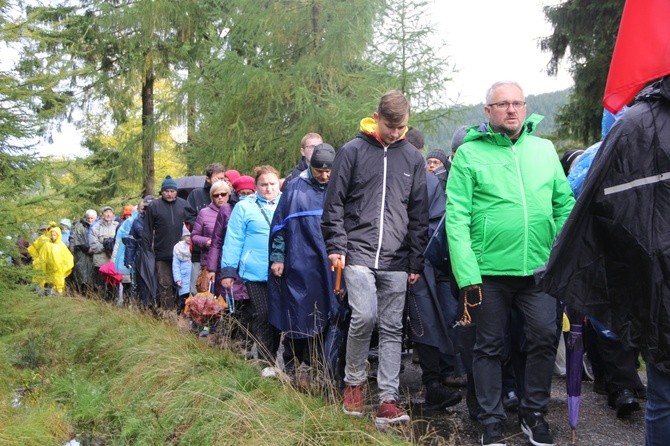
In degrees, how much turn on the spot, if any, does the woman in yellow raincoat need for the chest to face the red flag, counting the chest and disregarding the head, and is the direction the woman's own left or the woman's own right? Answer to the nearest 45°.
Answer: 0° — they already face it

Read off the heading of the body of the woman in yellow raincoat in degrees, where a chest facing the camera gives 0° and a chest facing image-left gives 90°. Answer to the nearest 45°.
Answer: approximately 0°

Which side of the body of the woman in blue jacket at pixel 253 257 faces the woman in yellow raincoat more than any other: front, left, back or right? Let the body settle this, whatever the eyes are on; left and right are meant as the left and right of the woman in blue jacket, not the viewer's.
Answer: back

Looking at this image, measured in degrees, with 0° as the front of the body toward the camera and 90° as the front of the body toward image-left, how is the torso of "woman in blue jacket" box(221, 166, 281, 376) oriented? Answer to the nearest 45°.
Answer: approximately 315°
